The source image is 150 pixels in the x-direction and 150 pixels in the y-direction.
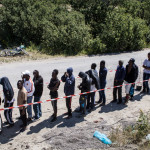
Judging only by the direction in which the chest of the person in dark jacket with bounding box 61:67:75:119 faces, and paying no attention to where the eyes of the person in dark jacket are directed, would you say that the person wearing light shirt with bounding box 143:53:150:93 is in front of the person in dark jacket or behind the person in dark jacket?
behind

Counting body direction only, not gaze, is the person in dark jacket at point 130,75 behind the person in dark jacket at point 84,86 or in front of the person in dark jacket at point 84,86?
behind

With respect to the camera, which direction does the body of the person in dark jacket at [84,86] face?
to the viewer's left

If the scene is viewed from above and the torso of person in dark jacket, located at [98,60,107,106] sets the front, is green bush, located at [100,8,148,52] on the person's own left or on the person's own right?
on the person's own right

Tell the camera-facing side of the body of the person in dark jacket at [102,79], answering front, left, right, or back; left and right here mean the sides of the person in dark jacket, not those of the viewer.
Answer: left

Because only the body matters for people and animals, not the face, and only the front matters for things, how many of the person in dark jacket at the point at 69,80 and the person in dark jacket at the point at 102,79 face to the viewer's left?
2
